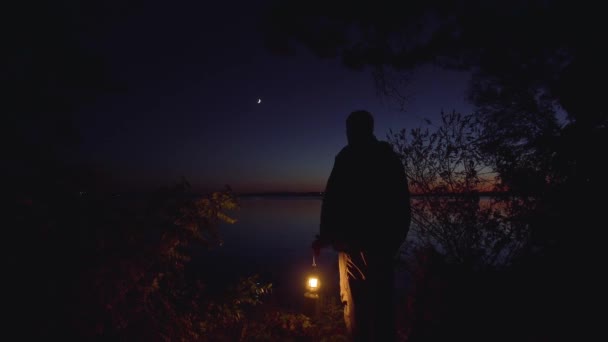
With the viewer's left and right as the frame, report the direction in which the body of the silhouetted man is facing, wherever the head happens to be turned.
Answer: facing away from the viewer and to the left of the viewer
